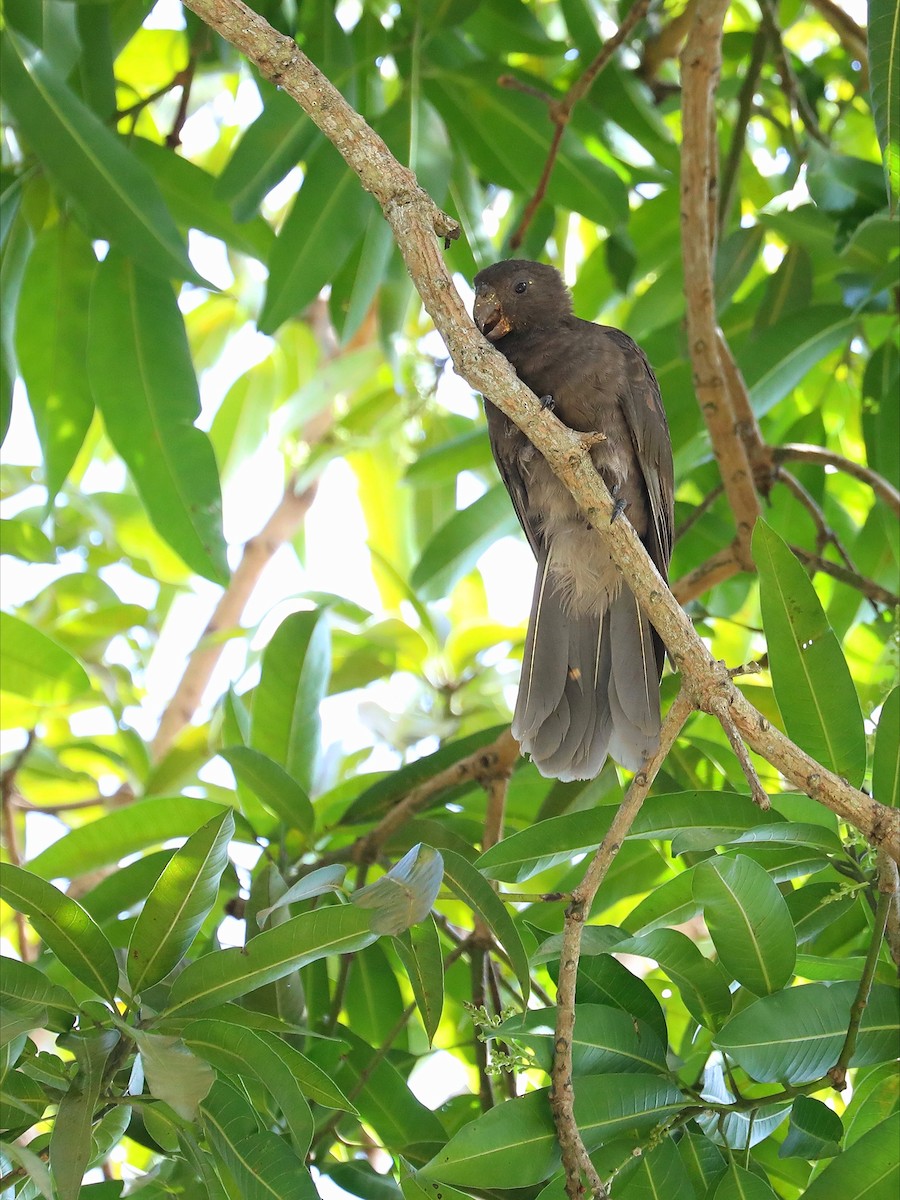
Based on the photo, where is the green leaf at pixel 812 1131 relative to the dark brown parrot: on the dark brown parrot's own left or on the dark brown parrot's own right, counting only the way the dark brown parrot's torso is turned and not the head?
on the dark brown parrot's own left

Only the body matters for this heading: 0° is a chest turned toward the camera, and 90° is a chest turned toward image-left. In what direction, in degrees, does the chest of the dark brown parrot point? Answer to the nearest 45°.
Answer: approximately 45°

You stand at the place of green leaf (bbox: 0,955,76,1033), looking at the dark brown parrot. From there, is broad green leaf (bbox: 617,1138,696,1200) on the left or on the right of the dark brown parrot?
right

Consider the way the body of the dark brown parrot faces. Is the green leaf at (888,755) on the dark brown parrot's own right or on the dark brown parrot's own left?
on the dark brown parrot's own left
